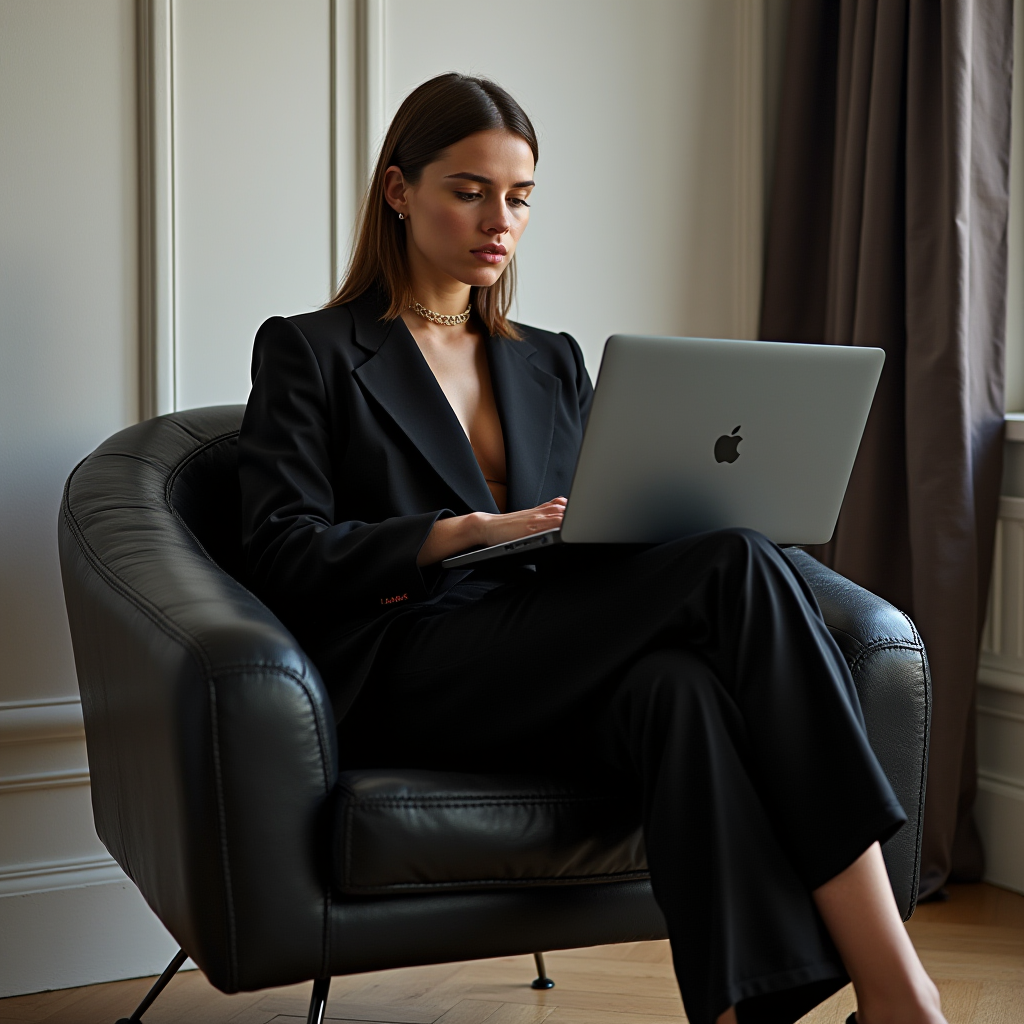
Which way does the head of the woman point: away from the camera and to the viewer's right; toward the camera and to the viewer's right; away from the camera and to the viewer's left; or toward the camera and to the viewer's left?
toward the camera and to the viewer's right

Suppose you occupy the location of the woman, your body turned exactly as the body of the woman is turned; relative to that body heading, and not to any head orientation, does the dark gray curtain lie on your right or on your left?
on your left

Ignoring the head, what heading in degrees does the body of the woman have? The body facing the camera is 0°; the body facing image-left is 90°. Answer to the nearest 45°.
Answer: approximately 315°

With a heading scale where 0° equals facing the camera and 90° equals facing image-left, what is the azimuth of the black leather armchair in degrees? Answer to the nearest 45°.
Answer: approximately 315°

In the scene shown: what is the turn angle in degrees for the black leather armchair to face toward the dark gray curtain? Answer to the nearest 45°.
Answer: approximately 90° to its left
